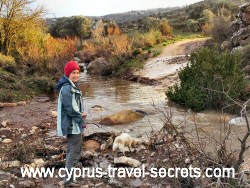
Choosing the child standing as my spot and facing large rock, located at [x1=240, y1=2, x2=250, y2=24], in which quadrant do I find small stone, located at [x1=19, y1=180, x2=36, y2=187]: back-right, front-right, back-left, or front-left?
back-left

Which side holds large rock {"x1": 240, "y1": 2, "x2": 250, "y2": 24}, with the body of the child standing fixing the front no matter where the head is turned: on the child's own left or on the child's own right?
on the child's own left

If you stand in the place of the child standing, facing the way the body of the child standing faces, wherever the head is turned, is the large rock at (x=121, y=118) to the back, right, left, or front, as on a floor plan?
left

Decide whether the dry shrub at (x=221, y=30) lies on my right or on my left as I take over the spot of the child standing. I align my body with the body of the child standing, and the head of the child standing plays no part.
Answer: on my left
